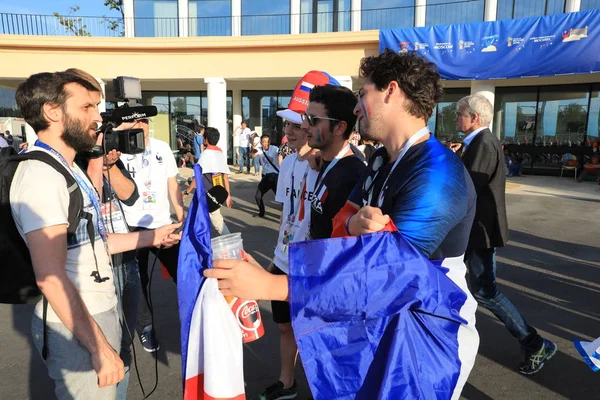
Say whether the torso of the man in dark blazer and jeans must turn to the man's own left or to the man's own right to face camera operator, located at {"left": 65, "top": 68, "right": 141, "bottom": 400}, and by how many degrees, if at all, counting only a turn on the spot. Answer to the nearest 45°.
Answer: approximately 45° to the man's own left

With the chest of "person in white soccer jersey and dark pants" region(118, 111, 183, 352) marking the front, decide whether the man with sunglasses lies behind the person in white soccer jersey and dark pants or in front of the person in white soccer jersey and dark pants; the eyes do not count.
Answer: in front

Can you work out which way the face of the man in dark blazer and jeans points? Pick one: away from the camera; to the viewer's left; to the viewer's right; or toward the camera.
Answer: to the viewer's left

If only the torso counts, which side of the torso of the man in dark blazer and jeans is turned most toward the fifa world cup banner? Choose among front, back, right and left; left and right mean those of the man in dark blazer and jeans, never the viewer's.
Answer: right

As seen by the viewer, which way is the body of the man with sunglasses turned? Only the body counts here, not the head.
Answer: to the viewer's left

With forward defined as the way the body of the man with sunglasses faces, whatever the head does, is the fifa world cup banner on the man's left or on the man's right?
on the man's right

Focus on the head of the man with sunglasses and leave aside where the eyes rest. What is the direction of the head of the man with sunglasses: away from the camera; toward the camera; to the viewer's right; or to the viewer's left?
to the viewer's left

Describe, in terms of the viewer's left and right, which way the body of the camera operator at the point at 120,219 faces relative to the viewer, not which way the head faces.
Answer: facing the viewer and to the right of the viewer

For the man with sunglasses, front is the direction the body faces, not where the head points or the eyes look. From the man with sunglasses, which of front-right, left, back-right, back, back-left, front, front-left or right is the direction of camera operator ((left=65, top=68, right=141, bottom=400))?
front

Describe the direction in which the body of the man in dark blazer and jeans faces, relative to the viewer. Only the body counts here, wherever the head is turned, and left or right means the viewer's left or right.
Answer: facing to the left of the viewer

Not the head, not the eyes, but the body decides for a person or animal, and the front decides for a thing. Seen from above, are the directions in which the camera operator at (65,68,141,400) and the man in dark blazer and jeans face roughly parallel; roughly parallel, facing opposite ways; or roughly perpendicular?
roughly parallel, facing opposite ways
